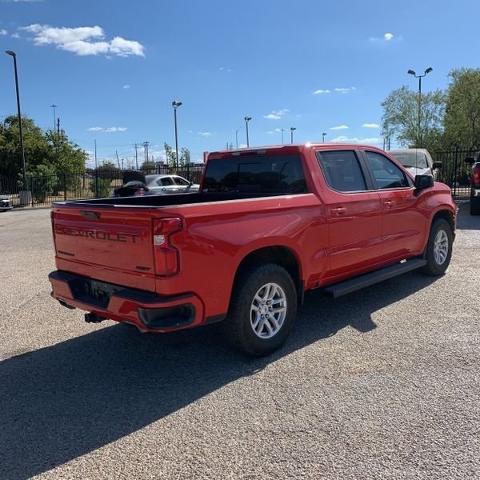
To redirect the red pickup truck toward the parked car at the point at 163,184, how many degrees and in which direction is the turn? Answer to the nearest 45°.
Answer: approximately 45° to its left

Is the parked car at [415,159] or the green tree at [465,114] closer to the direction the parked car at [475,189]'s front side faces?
the green tree

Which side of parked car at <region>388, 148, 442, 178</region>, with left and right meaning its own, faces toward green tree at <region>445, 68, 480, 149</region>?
back

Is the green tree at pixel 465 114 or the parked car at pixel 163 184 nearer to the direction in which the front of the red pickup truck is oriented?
the green tree

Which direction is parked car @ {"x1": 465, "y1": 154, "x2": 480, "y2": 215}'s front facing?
away from the camera

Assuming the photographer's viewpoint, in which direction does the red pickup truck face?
facing away from the viewer and to the right of the viewer

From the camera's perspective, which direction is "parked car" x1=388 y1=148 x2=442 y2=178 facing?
toward the camera

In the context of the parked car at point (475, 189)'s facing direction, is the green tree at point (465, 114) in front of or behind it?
in front

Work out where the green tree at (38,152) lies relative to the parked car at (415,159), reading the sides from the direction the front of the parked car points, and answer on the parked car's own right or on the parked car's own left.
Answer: on the parked car's own right

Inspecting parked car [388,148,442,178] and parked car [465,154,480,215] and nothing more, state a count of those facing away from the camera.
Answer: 1

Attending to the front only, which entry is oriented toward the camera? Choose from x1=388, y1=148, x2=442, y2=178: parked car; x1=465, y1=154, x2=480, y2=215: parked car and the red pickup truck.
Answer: x1=388, y1=148, x2=442, y2=178: parked car

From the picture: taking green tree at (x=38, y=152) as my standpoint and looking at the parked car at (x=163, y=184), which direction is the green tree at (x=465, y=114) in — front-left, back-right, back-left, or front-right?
front-left

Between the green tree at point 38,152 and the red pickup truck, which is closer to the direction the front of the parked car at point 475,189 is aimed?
the green tree

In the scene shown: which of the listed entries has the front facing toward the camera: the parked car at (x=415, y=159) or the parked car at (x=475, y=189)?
the parked car at (x=415, y=159)

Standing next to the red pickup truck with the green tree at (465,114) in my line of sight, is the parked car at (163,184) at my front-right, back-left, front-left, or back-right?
front-left

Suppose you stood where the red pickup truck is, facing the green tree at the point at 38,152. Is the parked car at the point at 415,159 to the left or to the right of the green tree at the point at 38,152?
right

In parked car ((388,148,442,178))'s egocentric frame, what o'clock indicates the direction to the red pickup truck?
The red pickup truck is roughly at 12 o'clock from the parked car.

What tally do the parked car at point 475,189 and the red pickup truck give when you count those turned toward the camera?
0
